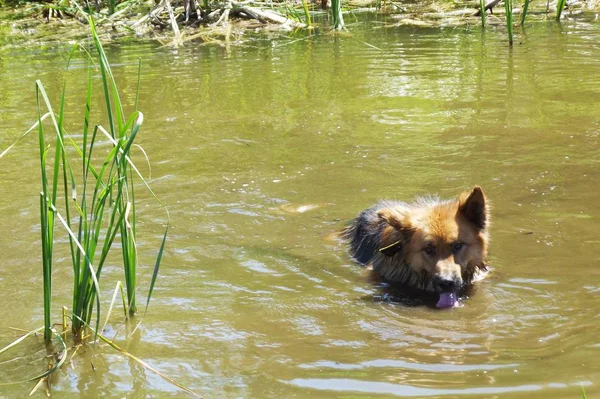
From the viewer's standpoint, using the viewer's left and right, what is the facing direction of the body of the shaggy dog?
facing the viewer and to the right of the viewer

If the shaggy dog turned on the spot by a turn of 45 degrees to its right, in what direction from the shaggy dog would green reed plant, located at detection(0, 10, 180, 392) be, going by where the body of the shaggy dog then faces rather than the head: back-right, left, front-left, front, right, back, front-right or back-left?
front-right

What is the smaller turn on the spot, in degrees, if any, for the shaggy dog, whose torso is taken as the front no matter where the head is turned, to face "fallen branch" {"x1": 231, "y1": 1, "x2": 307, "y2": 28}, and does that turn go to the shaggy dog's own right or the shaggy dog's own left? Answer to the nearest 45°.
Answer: approximately 135° to the shaggy dog's own left

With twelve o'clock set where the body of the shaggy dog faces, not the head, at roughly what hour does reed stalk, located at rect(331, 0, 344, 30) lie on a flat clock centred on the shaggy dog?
The reed stalk is roughly at 7 o'clock from the shaggy dog.

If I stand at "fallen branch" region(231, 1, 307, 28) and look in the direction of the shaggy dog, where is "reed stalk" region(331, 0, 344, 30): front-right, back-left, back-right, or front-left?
front-left

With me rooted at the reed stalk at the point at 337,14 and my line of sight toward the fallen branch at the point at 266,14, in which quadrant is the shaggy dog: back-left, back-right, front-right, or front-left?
back-left

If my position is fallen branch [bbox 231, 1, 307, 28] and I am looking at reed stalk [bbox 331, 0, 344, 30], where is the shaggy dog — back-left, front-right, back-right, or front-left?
front-right
